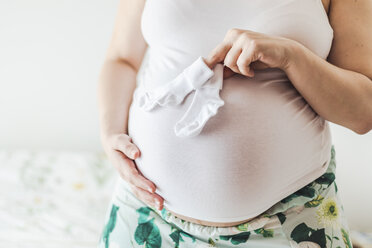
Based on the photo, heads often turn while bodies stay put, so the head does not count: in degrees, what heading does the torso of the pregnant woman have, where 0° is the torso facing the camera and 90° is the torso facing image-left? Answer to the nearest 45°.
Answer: approximately 0°
